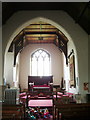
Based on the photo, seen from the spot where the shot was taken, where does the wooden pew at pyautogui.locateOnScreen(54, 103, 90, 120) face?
facing away from the viewer
